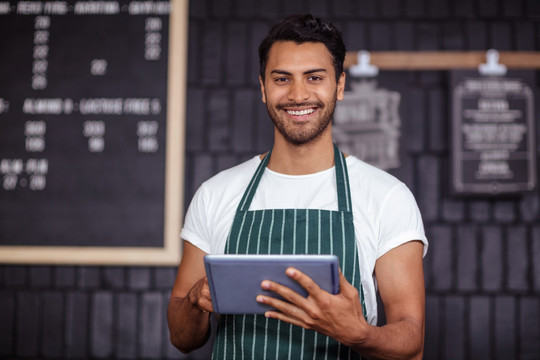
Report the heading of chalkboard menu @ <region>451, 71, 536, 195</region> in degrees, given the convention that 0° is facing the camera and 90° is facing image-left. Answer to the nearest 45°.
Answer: approximately 0°

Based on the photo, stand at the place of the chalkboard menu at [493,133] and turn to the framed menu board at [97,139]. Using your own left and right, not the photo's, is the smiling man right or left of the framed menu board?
left

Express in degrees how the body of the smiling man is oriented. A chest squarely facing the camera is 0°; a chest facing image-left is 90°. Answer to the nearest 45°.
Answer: approximately 0°

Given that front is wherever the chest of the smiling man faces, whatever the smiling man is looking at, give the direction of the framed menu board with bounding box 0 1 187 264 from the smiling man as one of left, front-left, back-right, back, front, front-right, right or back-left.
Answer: back-right

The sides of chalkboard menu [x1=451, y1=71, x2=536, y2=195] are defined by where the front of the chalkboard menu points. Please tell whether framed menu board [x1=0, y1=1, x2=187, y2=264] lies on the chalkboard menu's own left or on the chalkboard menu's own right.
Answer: on the chalkboard menu's own right

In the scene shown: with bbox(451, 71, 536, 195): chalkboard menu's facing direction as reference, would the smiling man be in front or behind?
in front

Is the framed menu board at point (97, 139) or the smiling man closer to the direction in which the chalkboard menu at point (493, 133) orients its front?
the smiling man

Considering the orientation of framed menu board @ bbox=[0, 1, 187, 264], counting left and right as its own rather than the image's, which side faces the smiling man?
front

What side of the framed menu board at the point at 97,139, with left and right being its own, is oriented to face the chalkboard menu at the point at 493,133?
left

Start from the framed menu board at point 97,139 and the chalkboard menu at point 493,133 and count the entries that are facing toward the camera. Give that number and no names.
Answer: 2

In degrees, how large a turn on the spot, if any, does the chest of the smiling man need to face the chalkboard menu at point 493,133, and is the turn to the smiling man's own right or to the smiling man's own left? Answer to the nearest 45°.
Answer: approximately 135° to the smiling man's own left
